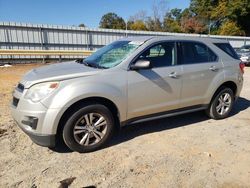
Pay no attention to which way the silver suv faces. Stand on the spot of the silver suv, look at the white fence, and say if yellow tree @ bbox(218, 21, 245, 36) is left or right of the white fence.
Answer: right

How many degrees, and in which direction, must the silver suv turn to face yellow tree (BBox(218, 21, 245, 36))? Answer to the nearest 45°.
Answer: approximately 180°

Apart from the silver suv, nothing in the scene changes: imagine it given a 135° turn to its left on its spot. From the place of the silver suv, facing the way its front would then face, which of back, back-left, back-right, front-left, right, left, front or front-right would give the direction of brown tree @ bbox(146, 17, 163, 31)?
left

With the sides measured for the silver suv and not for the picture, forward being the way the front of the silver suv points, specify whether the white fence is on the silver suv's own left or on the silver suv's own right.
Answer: on the silver suv's own right

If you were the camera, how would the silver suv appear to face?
facing the viewer and to the left of the viewer
